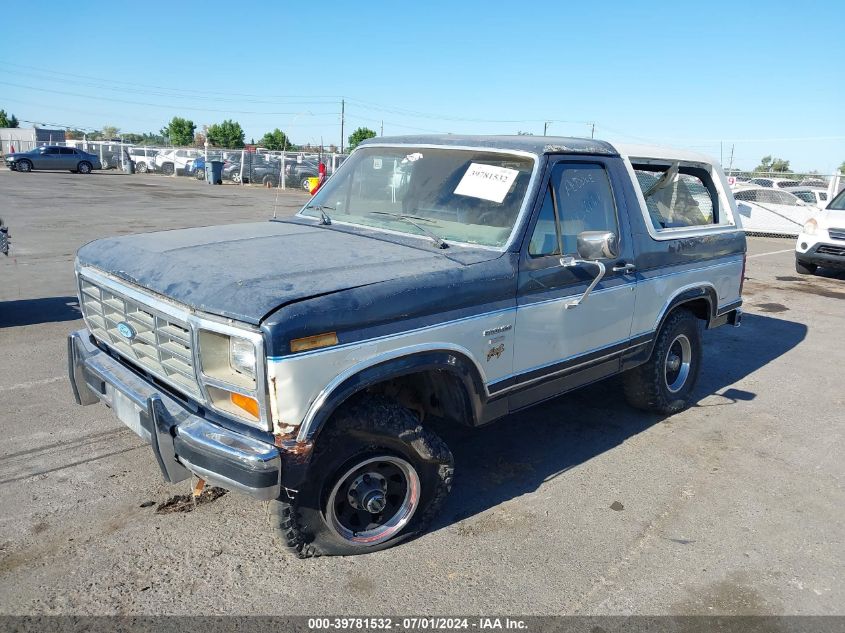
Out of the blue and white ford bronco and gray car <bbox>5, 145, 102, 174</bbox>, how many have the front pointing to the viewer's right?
0

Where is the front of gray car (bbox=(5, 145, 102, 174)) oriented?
to the viewer's left

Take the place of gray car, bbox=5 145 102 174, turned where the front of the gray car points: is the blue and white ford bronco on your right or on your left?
on your left

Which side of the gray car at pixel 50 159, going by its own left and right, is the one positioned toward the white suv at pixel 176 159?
back

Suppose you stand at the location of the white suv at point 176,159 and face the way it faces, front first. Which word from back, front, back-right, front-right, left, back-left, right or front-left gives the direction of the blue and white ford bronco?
front-left

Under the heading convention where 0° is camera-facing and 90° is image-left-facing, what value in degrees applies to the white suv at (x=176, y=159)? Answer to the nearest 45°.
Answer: approximately 45°

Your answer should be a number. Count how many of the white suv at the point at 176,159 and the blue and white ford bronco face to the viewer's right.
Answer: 0

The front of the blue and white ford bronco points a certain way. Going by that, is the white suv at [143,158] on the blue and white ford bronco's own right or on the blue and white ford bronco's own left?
on the blue and white ford bronco's own right

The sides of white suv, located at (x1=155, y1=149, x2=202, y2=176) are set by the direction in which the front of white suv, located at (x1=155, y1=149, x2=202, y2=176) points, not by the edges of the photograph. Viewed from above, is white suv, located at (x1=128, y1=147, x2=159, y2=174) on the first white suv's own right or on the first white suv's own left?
on the first white suv's own right

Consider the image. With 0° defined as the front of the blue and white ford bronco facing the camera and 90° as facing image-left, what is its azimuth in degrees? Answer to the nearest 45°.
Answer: approximately 45°

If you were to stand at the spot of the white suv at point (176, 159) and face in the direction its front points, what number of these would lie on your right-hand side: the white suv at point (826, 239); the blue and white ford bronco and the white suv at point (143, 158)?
1
